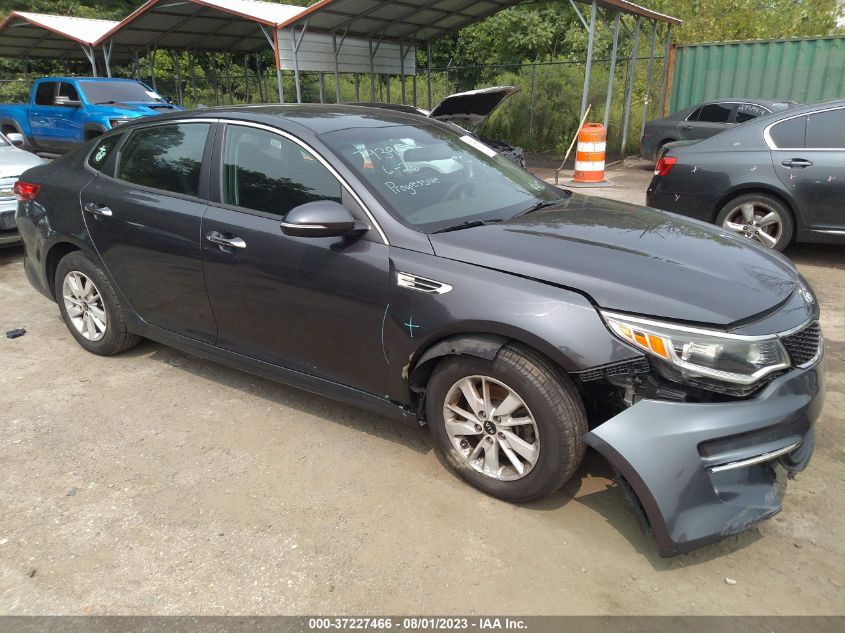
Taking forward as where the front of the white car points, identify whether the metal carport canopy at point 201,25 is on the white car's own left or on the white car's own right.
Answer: on the white car's own left

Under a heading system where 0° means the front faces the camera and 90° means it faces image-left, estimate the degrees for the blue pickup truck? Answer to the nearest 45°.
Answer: approximately 315°

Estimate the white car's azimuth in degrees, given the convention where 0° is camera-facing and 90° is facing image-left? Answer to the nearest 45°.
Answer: approximately 315°

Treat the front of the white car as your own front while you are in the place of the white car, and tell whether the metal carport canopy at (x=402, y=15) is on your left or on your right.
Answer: on your left

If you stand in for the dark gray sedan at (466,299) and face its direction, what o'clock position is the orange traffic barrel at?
The orange traffic barrel is roughly at 8 o'clock from the dark gray sedan.

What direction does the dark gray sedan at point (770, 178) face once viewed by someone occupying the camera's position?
facing to the right of the viewer

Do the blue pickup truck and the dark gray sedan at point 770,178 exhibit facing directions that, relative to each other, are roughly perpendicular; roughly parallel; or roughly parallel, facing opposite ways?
roughly parallel

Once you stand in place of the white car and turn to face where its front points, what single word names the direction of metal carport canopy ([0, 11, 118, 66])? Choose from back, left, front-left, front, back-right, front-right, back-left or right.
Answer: back-left

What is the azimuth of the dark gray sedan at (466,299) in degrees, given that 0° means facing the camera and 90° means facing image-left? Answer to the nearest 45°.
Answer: approximately 315°

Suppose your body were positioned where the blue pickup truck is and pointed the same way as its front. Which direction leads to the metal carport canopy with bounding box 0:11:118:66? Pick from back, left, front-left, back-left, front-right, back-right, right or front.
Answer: back-left

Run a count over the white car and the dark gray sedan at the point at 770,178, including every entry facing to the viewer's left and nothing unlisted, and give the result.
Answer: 0

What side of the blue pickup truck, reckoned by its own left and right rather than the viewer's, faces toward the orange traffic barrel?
front

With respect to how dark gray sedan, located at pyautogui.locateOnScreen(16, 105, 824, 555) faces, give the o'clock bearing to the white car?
The white car is roughly at 6 o'clock from the dark gray sedan.
